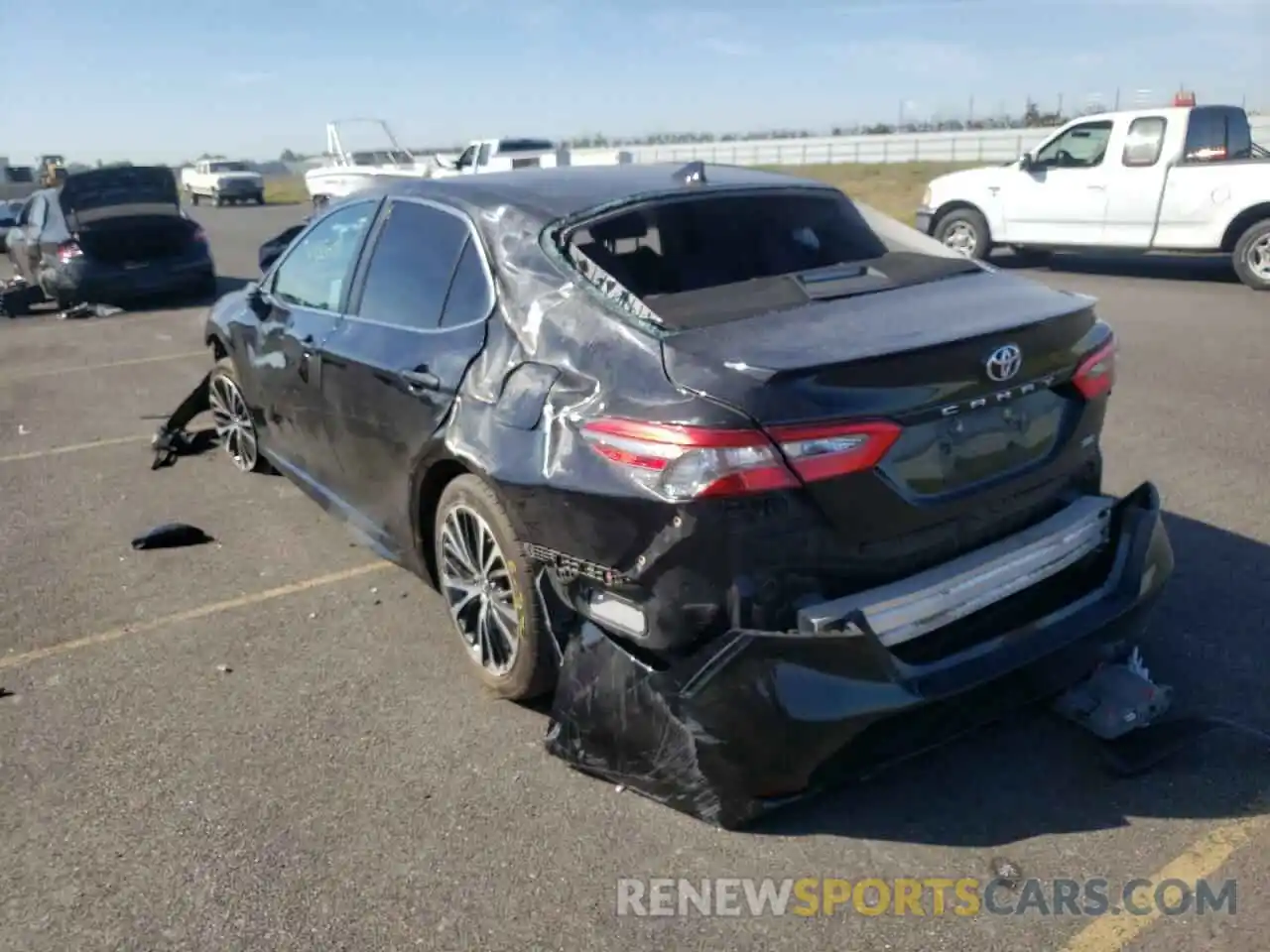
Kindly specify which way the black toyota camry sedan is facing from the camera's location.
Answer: facing away from the viewer and to the left of the viewer

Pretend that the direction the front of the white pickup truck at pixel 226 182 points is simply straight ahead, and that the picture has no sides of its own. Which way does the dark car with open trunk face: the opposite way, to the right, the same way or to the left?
the opposite way

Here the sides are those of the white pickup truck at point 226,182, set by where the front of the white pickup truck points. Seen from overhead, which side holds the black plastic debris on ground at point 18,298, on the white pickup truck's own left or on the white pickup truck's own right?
on the white pickup truck's own right

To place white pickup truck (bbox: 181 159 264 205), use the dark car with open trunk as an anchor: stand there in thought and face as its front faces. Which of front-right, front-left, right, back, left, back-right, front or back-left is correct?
front-right

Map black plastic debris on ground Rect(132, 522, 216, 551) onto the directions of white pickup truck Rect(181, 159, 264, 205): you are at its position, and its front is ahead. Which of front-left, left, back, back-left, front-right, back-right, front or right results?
front-right

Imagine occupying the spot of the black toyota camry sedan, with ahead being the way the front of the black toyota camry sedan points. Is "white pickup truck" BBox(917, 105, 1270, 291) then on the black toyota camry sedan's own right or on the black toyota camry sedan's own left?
on the black toyota camry sedan's own right

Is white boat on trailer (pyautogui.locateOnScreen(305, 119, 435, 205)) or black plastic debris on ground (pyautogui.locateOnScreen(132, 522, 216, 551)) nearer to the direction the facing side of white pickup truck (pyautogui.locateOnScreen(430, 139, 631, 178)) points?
the white boat on trailer

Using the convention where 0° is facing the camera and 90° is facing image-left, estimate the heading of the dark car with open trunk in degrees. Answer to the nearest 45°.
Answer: approximately 135°

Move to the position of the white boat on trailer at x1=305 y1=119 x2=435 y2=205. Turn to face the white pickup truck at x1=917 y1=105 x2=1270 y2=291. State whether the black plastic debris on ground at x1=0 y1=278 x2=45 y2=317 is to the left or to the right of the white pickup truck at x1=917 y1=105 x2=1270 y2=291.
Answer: right

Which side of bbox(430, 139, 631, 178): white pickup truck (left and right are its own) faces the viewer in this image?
left
